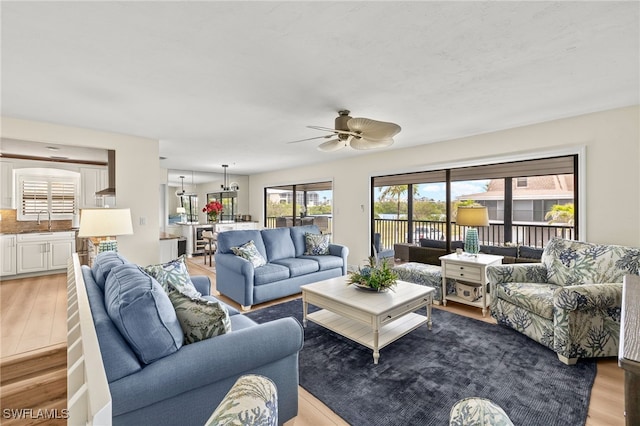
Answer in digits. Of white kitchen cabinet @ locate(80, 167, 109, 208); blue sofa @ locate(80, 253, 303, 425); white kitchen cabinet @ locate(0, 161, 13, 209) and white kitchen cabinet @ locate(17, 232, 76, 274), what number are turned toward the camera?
3

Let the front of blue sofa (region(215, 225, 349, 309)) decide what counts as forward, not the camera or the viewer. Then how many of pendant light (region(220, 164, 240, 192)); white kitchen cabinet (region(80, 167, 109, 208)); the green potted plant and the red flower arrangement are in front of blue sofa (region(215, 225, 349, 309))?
1

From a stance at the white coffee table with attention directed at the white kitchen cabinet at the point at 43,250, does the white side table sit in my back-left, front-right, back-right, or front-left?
back-right

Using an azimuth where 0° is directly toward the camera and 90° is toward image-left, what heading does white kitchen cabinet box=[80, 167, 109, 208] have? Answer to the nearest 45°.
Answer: approximately 0°

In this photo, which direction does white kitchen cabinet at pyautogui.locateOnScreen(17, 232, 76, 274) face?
toward the camera

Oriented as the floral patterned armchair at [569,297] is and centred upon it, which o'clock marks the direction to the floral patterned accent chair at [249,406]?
The floral patterned accent chair is roughly at 11 o'clock from the floral patterned armchair.

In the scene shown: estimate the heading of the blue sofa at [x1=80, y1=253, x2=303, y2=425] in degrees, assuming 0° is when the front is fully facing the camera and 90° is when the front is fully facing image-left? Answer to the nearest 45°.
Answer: approximately 225°

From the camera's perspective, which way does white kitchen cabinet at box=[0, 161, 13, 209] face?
toward the camera

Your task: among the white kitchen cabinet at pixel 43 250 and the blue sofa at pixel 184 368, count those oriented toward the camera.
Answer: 1

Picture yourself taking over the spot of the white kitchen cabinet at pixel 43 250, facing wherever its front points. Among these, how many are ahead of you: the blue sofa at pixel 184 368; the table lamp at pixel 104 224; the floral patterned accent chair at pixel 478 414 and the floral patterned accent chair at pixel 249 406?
4

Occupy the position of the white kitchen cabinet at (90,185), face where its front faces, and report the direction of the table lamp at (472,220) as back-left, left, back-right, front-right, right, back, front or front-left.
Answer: front-left

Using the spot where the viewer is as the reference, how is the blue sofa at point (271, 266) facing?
facing the viewer and to the right of the viewer

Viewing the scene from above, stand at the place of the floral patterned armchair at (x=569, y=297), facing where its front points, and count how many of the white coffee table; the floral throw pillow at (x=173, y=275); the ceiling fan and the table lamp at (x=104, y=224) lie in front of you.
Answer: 4

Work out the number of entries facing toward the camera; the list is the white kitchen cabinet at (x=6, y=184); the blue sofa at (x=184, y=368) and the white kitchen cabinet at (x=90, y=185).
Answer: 2

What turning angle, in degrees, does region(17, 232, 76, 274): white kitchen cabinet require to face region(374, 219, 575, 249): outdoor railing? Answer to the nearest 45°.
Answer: approximately 45° to its left

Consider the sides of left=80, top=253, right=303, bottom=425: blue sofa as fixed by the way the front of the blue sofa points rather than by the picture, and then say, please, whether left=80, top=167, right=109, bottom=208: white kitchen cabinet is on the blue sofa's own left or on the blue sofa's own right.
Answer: on the blue sofa's own left
